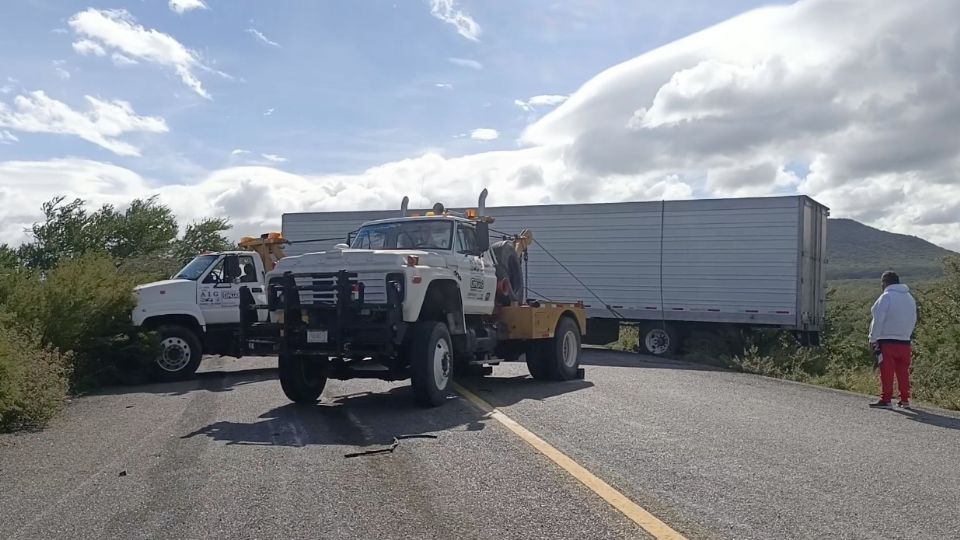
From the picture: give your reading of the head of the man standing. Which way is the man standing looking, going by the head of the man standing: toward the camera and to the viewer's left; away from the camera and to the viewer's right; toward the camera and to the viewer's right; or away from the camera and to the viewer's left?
away from the camera and to the viewer's left

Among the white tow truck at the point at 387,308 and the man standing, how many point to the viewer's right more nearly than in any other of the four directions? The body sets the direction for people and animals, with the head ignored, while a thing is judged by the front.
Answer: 0

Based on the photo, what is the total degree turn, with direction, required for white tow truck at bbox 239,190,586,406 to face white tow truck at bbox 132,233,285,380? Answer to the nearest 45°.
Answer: approximately 90° to its right

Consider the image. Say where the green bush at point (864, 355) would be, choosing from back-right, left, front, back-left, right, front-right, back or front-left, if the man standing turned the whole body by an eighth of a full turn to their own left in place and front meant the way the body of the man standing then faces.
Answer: right

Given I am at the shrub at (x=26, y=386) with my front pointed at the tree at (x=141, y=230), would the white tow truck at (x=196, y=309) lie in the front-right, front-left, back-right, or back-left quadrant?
front-right

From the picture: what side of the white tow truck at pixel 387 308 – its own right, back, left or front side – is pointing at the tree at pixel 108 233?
right

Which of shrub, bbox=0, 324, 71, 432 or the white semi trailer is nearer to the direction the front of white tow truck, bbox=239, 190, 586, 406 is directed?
the shrub

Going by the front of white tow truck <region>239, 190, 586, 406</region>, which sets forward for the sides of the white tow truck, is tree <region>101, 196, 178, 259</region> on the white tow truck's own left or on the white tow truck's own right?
on the white tow truck's own right

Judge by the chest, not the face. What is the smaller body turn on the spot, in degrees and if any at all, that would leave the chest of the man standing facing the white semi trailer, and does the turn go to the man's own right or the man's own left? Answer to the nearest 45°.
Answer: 0° — they already face it

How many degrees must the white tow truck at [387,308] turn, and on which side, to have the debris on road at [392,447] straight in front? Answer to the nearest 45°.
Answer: approximately 45° to its left

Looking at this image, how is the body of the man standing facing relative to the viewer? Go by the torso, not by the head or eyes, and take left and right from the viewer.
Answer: facing away from the viewer and to the left of the viewer

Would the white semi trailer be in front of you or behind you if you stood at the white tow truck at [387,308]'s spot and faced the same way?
behind
